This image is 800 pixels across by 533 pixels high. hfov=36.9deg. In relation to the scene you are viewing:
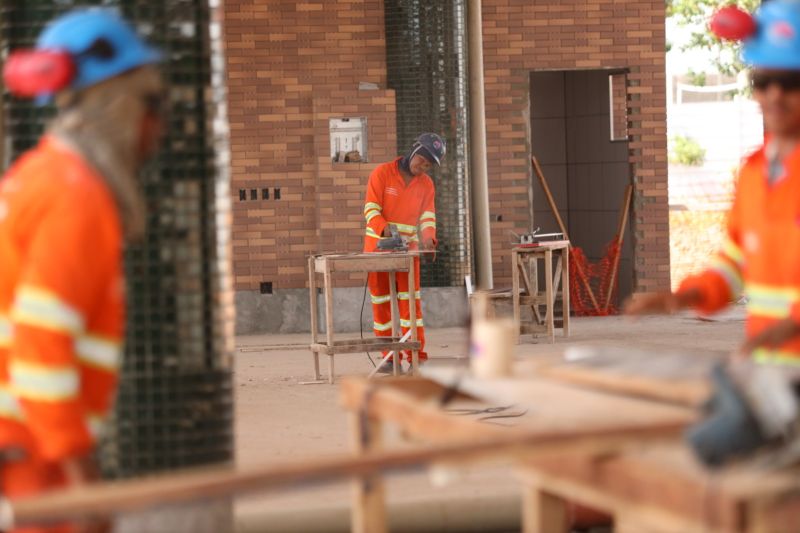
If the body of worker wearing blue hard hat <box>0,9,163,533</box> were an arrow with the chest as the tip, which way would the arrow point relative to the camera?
to the viewer's right

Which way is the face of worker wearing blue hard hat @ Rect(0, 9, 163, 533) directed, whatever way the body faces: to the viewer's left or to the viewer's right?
to the viewer's right

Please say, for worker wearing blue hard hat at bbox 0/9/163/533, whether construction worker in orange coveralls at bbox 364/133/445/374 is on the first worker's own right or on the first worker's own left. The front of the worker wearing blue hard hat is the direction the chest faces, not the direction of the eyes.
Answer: on the first worker's own left

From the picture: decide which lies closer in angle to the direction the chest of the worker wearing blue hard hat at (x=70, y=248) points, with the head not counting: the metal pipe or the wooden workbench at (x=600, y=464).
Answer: the wooden workbench

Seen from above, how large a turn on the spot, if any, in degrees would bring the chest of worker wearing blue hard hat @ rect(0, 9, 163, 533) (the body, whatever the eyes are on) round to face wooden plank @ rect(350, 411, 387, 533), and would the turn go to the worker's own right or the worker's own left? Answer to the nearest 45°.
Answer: approximately 45° to the worker's own left

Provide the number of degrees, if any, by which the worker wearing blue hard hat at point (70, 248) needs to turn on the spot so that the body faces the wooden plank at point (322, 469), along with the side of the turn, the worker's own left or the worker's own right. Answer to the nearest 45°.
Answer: approximately 45° to the worker's own right

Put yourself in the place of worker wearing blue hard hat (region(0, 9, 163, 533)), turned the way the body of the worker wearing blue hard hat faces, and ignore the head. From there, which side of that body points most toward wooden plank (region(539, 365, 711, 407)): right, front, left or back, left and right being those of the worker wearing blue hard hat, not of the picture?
front

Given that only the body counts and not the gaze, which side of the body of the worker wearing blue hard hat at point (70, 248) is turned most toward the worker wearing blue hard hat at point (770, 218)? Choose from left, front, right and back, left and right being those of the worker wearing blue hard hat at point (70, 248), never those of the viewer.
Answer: front
